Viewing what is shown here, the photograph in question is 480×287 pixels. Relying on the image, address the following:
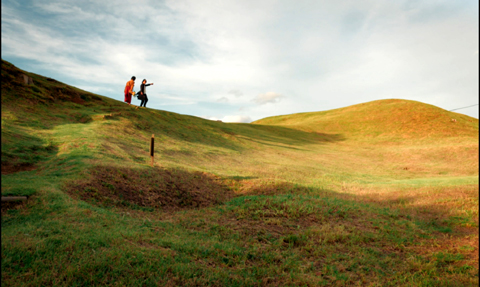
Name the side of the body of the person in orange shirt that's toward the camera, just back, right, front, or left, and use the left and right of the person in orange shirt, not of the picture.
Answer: right
